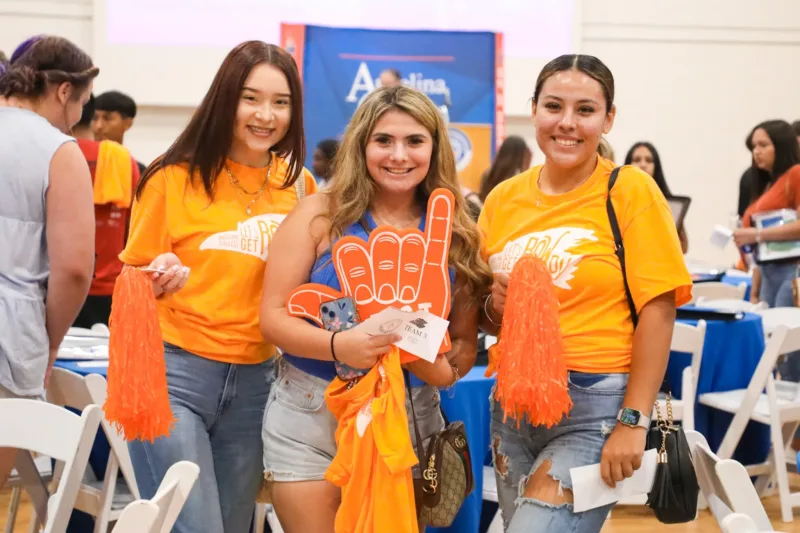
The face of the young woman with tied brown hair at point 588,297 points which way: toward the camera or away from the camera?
toward the camera

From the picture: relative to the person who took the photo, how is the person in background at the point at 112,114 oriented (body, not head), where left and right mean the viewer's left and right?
facing the viewer and to the left of the viewer

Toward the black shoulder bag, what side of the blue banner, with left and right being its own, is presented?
front

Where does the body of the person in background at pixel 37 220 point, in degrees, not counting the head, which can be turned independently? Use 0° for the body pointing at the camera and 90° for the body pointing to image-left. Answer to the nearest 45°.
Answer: approximately 225°

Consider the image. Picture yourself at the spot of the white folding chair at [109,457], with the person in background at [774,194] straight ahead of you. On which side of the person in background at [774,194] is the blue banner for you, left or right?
left

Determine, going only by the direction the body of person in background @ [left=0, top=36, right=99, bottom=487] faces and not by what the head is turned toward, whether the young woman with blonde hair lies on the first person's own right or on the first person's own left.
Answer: on the first person's own right

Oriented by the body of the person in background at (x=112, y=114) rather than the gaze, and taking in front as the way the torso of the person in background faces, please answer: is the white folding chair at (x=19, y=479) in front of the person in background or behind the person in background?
in front

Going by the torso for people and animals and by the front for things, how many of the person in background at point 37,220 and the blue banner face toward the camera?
1

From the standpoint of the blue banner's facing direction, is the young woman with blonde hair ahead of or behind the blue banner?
ahead

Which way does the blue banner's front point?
toward the camera

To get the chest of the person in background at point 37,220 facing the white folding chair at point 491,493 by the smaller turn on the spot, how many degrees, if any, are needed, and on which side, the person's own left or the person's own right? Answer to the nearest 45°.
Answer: approximately 45° to the person's own right

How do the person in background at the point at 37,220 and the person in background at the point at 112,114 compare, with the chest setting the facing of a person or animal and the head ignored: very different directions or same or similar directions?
very different directions

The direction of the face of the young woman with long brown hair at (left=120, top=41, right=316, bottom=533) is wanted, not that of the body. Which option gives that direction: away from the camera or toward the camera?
toward the camera

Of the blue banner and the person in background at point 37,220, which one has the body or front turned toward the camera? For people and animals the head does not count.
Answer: the blue banner

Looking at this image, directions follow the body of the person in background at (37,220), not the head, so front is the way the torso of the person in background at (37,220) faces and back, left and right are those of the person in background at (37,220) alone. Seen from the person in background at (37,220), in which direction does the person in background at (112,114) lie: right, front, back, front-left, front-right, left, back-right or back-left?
front-left

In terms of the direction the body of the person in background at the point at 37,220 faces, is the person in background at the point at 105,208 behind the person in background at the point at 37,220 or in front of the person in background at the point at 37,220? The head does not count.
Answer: in front
